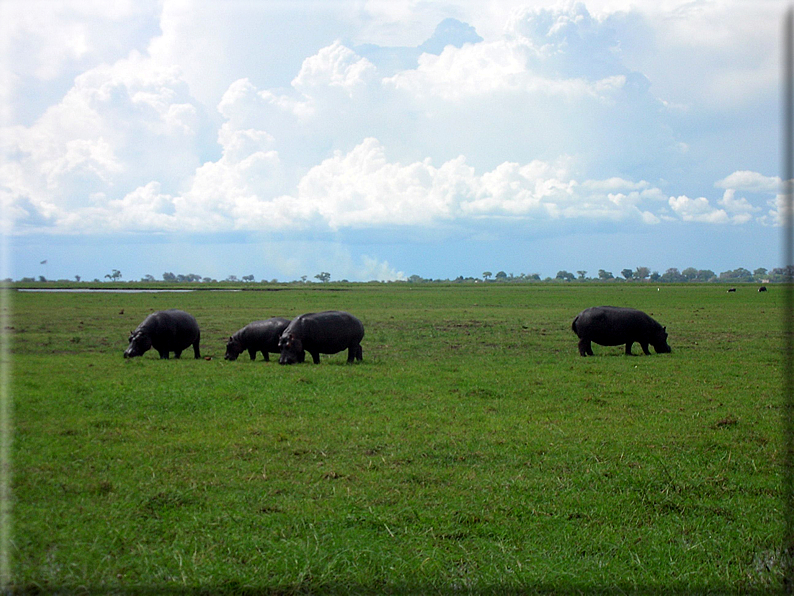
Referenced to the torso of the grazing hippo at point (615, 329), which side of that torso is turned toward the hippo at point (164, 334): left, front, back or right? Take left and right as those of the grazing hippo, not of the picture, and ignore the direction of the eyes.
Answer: back

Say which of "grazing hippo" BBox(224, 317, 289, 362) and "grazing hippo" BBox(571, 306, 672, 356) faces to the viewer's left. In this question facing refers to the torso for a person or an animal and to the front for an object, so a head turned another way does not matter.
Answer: "grazing hippo" BBox(224, 317, 289, 362)

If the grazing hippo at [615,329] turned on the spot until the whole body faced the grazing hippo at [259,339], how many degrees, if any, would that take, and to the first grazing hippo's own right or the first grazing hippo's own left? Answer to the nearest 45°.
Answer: approximately 135° to the first grazing hippo's own right

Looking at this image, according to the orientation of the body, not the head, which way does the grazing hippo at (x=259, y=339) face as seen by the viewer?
to the viewer's left

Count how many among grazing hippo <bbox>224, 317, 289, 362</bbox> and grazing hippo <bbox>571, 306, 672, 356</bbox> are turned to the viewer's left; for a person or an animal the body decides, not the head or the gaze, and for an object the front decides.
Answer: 1

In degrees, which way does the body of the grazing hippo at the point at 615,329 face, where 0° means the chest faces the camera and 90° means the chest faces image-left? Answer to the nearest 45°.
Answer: approximately 270°

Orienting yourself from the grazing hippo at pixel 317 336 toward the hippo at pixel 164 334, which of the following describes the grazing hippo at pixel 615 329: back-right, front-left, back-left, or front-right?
back-right

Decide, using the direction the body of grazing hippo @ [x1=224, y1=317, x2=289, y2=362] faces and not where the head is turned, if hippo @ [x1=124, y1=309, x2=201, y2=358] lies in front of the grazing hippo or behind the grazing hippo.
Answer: in front

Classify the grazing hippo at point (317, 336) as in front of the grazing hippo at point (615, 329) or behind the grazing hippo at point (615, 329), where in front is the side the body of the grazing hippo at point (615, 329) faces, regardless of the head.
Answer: behind

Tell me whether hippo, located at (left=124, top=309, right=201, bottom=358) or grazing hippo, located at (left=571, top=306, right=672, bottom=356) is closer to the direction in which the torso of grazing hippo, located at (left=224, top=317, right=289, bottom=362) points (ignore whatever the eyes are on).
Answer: the hippo
